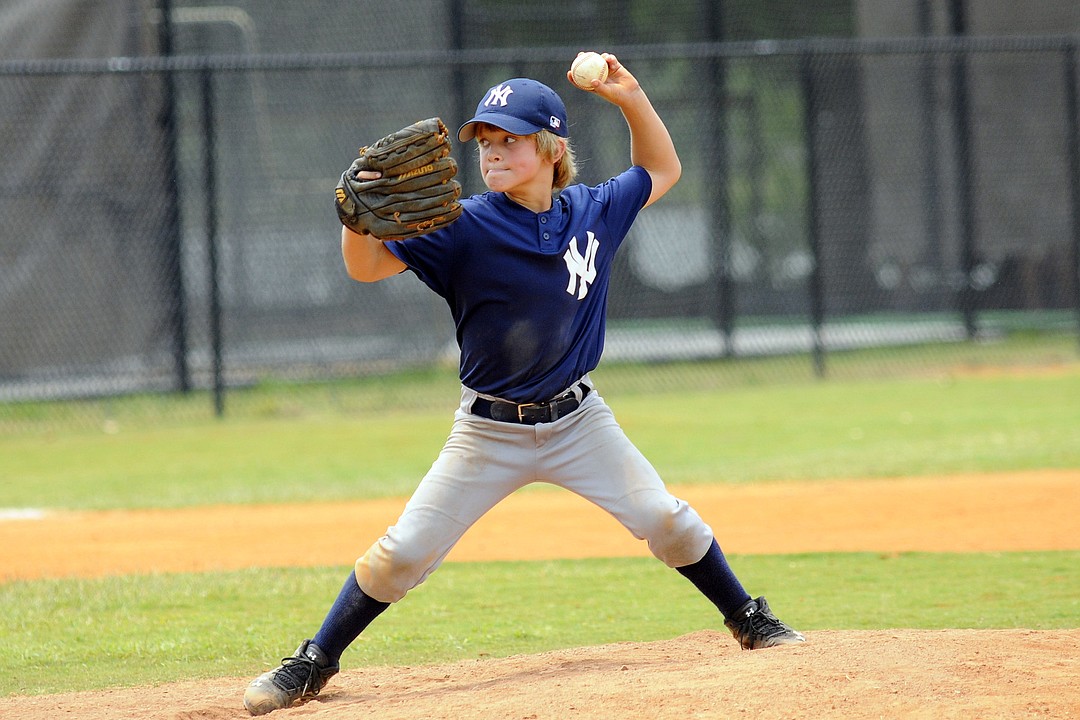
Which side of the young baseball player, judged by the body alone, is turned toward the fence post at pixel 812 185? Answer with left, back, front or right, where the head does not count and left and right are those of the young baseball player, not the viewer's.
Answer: back

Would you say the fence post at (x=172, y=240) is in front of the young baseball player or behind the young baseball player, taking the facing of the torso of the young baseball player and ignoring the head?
behind

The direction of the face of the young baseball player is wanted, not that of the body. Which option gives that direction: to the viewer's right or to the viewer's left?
to the viewer's left

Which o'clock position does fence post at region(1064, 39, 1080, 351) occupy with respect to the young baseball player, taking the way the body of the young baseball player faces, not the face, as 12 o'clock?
The fence post is roughly at 7 o'clock from the young baseball player.

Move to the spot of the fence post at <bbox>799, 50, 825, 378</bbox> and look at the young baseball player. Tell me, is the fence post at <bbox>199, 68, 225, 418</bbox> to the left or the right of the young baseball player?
right

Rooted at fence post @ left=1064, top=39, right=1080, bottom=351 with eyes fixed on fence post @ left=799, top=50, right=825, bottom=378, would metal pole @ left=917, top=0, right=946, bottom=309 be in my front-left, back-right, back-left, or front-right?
front-right

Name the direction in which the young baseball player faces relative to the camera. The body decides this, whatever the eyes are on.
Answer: toward the camera

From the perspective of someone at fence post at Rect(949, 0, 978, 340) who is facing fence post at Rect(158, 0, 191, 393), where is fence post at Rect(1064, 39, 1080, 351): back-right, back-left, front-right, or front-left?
back-left

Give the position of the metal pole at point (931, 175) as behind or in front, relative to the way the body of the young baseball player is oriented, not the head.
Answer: behind

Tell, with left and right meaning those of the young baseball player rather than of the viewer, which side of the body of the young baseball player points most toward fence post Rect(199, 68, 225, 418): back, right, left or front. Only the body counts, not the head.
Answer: back

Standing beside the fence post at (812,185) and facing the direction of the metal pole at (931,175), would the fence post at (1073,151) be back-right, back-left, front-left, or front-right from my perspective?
front-right
